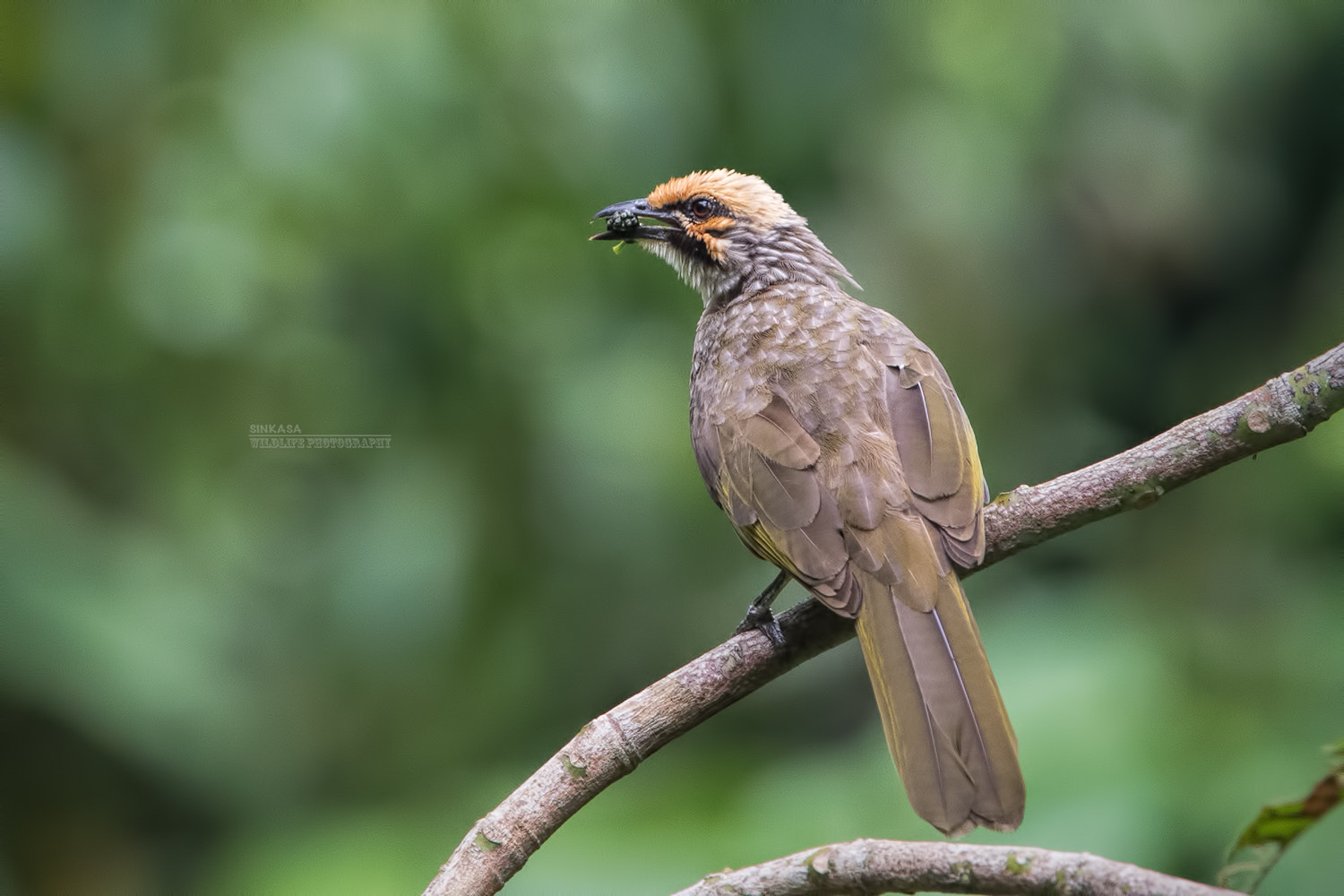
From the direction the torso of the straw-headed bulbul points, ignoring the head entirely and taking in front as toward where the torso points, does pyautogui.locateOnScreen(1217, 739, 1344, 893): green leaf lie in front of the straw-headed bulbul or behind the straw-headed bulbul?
behind

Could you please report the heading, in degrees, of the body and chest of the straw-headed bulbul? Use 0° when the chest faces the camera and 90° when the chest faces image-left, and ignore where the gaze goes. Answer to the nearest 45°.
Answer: approximately 135°
